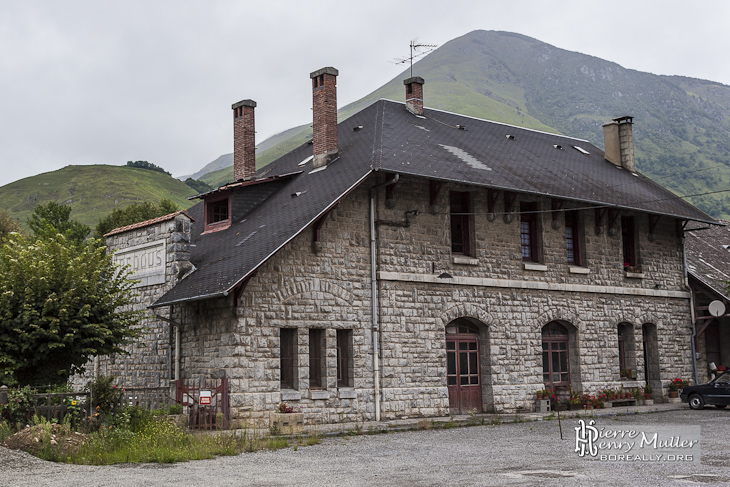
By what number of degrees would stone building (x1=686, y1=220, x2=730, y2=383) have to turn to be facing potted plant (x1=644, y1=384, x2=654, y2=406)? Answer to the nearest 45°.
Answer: approximately 90° to its right

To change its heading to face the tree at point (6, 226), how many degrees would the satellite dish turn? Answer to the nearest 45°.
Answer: approximately 90° to its right

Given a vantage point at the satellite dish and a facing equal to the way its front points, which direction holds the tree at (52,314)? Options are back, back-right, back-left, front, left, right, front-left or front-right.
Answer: front-right

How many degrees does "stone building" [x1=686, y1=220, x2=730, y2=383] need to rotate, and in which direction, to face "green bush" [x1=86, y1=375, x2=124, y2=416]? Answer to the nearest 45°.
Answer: approximately 90° to its right

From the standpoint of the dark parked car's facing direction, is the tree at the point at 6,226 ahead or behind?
ahead

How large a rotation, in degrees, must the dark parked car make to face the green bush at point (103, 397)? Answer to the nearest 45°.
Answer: approximately 45° to its left

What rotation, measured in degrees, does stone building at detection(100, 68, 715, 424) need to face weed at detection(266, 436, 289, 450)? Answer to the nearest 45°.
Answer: approximately 45° to its right

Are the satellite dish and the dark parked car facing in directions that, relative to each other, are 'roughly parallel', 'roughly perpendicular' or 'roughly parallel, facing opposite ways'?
roughly perpendicular

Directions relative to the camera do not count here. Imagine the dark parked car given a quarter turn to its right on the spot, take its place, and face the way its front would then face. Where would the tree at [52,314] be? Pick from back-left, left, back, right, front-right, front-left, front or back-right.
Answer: back-left

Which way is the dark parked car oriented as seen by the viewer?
to the viewer's left

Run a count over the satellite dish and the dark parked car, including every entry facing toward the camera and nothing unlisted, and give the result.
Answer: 1

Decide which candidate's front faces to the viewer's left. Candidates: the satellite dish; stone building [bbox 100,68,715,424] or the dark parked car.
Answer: the dark parked car

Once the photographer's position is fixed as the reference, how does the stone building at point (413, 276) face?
facing the viewer and to the right of the viewer

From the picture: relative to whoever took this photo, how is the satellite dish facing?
facing the viewer

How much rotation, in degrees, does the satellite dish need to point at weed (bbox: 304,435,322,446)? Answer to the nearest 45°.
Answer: approximately 45° to its right
